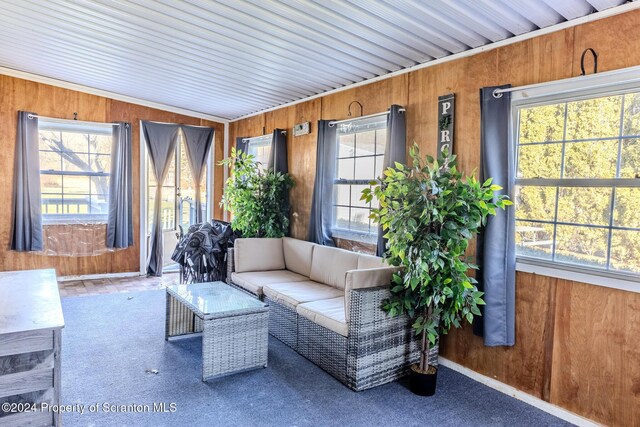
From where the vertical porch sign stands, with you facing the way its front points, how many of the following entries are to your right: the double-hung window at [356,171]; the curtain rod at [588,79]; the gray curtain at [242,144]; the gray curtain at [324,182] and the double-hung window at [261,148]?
4

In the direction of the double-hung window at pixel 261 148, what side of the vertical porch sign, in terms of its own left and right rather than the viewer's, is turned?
right

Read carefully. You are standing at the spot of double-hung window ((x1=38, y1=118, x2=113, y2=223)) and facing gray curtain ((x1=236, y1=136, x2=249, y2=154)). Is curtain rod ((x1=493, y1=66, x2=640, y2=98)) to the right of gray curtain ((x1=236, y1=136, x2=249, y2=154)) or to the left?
right

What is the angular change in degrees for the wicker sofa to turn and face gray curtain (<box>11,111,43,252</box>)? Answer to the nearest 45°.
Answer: approximately 90° to its right

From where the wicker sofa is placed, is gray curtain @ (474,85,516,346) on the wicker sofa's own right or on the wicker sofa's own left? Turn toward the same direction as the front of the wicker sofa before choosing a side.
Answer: on the wicker sofa's own left

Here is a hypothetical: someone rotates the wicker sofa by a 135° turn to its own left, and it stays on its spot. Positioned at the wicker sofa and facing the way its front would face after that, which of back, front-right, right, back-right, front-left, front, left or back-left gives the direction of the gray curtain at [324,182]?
left

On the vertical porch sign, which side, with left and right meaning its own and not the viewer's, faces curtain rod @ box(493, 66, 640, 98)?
left

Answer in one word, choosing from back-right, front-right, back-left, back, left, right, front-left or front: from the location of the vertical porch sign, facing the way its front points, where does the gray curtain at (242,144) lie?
right

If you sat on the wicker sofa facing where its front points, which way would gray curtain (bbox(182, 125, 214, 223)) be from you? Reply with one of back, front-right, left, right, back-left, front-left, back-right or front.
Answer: right

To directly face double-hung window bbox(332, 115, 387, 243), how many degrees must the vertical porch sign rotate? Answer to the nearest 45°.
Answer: approximately 90° to its right

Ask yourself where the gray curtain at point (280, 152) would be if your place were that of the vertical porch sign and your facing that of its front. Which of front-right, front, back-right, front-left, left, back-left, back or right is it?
right

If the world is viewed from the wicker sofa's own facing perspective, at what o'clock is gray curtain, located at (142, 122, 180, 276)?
The gray curtain is roughly at 3 o'clock from the wicker sofa.

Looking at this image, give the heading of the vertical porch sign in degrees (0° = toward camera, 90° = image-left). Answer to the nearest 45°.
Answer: approximately 45°

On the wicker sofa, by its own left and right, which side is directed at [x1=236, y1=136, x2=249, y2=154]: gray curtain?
right

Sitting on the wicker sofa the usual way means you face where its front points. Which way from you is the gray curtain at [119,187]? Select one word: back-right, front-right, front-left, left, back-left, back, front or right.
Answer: right
